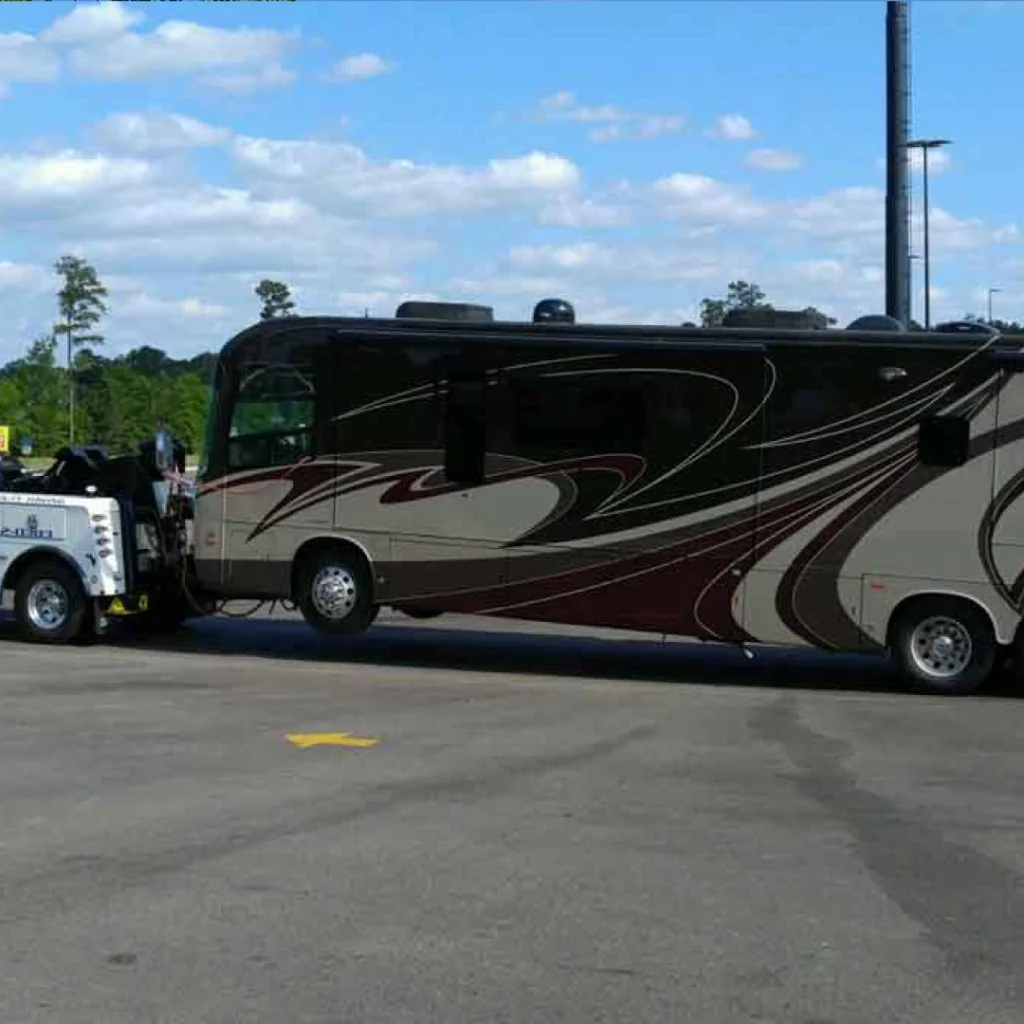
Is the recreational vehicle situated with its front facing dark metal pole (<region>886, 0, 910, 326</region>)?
no

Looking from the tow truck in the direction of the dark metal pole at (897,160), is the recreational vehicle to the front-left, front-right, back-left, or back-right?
front-right

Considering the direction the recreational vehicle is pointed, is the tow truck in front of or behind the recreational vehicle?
in front

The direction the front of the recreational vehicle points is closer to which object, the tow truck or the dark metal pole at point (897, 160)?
the tow truck

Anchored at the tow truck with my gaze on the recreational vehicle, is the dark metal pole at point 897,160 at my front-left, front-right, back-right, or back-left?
front-left

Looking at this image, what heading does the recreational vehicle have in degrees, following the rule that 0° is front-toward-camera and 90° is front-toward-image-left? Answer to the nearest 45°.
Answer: approximately 90°
